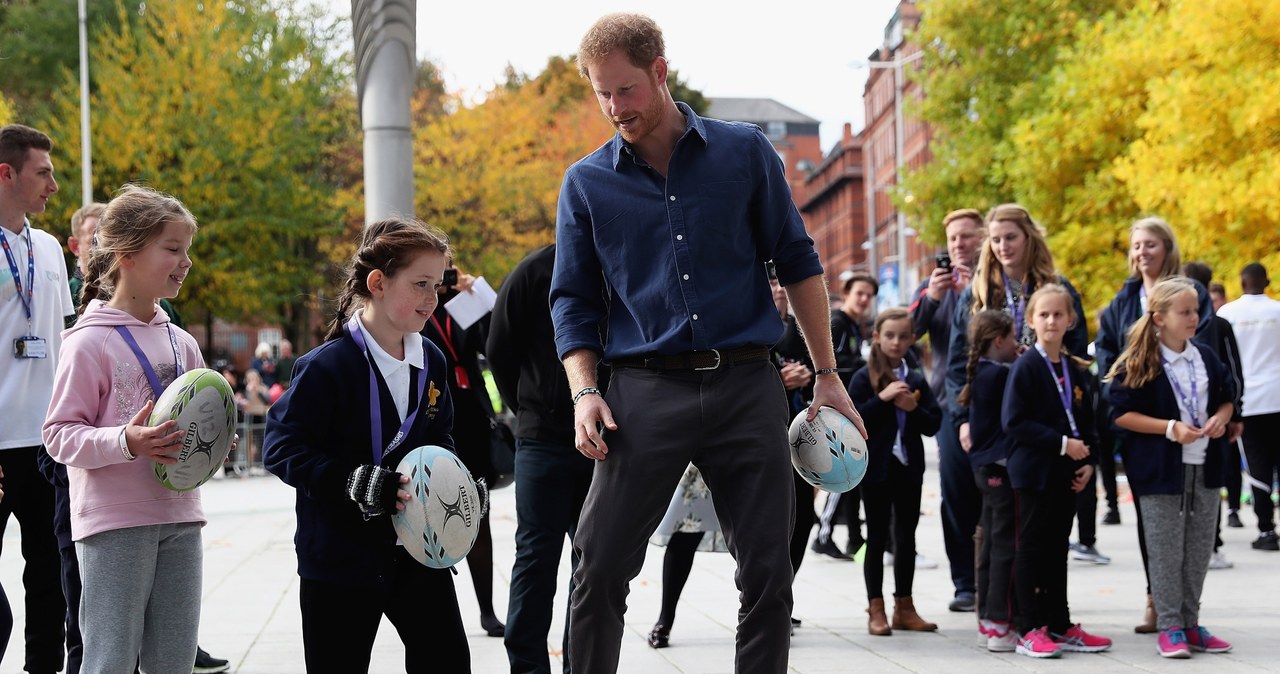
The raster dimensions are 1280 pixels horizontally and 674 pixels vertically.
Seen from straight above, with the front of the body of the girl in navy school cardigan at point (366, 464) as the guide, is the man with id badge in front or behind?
behind

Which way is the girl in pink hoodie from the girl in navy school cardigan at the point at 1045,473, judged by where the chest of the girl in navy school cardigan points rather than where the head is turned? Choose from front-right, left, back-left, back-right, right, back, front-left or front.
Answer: right

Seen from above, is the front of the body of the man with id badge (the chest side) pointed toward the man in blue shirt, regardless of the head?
yes

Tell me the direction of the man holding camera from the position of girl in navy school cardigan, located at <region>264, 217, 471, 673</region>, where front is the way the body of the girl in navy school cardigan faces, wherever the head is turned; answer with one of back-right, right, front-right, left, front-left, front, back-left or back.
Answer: left

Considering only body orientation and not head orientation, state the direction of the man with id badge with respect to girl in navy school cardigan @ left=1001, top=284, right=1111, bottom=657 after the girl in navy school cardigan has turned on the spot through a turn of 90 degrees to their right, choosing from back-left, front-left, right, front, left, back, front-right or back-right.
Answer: front

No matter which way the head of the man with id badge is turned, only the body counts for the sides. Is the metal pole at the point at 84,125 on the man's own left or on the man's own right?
on the man's own left

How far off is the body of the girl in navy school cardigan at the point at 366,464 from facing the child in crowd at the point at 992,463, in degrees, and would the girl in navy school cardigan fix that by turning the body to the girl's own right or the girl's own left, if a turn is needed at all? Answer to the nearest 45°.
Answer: approximately 90° to the girl's own left

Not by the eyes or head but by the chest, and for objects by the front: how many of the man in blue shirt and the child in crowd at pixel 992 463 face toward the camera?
1

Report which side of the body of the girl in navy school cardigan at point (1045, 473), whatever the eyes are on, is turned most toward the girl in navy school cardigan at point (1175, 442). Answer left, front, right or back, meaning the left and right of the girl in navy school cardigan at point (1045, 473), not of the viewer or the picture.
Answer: left

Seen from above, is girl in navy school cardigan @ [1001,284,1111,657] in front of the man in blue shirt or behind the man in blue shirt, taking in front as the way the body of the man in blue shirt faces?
behind
